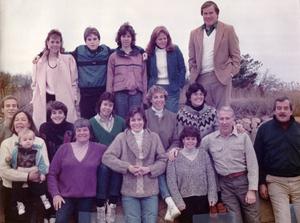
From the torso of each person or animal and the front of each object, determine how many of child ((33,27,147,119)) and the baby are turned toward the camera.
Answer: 2

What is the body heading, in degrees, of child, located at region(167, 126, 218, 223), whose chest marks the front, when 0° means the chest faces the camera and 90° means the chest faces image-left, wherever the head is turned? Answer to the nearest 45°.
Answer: approximately 0°
